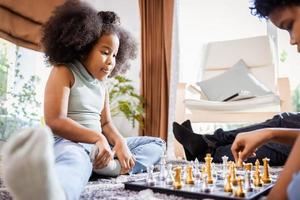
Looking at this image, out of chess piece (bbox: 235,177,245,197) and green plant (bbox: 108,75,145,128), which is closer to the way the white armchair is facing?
the chess piece

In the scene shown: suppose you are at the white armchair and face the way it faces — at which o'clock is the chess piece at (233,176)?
The chess piece is roughly at 12 o'clock from the white armchair.

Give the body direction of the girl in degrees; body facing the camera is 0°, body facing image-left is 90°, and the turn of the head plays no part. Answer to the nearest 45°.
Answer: approximately 315°

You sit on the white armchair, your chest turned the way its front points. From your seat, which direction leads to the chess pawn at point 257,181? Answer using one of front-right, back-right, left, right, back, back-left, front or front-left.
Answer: front

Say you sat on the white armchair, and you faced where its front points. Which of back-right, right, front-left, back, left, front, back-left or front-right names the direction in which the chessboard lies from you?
front

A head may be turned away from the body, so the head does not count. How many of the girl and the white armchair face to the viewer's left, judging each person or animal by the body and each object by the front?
0

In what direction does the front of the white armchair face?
toward the camera

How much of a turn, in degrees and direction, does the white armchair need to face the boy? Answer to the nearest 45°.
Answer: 0° — it already faces them

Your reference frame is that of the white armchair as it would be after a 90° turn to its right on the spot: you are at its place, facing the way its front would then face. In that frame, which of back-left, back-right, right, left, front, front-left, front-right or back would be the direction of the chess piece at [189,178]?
left

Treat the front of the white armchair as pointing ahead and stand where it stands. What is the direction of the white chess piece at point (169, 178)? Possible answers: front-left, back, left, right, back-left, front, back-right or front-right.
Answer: front

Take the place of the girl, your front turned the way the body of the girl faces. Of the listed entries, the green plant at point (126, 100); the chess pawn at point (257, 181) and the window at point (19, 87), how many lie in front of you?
1
